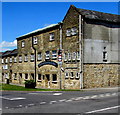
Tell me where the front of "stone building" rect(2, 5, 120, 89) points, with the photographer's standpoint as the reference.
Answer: facing the viewer and to the left of the viewer
